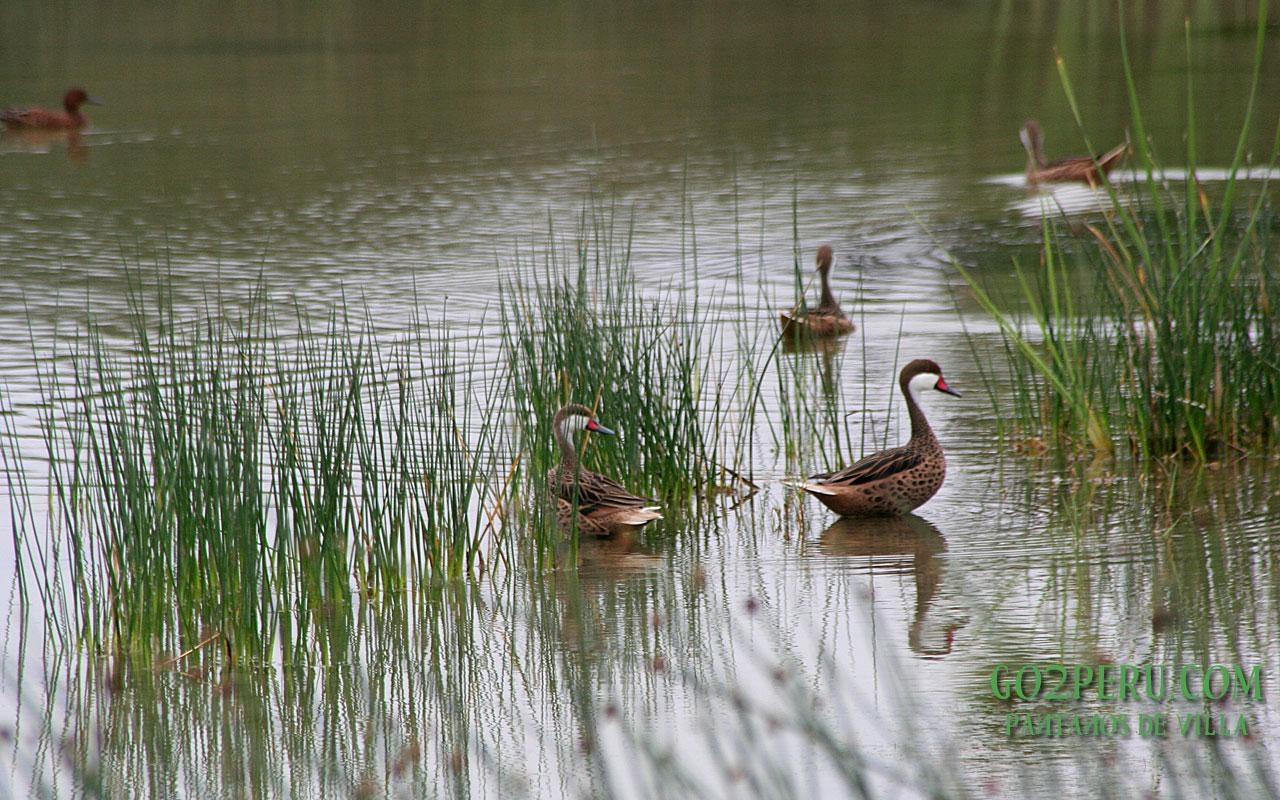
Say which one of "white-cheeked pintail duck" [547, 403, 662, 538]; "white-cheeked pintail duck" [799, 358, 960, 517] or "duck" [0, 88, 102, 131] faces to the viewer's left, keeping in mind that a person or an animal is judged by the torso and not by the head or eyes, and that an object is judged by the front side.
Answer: "white-cheeked pintail duck" [547, 403, 662, 538]

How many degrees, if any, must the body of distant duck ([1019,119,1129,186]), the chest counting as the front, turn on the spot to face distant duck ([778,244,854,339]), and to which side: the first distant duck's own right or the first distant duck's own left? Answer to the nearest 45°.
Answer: approximately 90° to the first distant duck's own left

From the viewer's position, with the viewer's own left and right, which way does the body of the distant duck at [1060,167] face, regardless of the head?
facing to the left of the viewer

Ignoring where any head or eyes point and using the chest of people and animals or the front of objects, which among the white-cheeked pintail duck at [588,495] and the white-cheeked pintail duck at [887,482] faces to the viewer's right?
the white-cheeked pintail duck at [887,482]

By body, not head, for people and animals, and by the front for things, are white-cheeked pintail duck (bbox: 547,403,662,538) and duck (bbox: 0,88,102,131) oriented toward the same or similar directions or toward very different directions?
very different directions

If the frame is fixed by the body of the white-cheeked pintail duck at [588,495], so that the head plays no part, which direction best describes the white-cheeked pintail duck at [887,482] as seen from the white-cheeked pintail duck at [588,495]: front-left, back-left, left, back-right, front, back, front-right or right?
back

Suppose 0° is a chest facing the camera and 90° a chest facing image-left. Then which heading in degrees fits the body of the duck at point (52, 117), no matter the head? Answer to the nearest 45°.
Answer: approximately 270°

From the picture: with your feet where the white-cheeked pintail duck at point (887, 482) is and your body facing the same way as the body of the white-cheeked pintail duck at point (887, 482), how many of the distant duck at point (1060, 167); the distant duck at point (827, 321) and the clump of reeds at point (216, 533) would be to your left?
2

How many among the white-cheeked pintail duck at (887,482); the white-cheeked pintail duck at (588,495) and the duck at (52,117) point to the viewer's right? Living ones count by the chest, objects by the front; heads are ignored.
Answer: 2

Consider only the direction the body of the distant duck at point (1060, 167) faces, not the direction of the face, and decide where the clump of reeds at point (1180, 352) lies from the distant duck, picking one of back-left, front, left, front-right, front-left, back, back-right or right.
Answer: left

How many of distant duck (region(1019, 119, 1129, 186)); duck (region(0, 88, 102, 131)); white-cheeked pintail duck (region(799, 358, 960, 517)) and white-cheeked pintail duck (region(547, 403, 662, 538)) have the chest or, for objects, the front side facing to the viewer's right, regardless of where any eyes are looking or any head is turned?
2

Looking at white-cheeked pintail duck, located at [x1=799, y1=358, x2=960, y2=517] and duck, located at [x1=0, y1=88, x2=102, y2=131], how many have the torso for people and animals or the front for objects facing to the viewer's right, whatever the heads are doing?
2

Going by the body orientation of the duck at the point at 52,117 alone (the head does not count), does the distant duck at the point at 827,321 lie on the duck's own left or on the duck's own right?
on the duck's own right

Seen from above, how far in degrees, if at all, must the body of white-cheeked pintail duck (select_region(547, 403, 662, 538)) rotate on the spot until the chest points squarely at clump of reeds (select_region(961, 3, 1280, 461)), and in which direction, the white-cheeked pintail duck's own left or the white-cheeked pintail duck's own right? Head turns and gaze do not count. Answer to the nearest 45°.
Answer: approximately 180°

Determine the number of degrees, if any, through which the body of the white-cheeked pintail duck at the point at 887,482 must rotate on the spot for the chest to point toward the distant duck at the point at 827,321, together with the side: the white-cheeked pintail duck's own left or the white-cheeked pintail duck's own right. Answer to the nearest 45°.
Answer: approximately 90° to the white-cheeked pintail duck's own left
